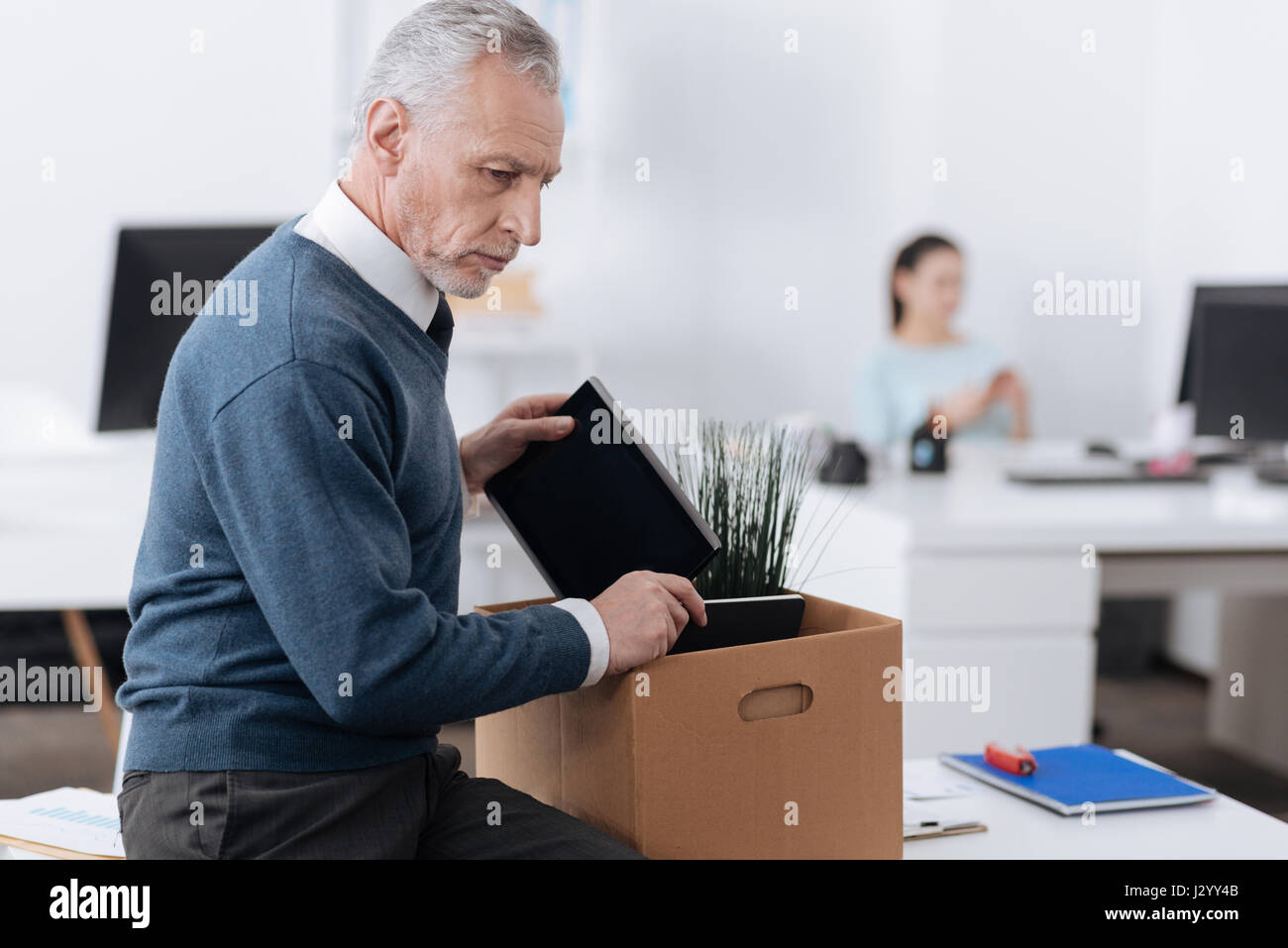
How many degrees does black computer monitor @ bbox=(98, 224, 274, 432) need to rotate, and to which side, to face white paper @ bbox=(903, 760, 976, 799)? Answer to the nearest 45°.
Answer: approximately 45° to its left

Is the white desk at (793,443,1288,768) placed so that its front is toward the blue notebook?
yes

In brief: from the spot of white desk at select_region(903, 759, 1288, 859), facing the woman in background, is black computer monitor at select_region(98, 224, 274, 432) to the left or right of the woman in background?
left

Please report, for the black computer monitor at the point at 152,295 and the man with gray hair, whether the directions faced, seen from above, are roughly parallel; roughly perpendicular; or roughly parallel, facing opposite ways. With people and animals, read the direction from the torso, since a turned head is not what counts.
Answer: roughly perpendicular

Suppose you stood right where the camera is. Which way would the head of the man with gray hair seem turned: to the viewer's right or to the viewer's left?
to the viewer's right

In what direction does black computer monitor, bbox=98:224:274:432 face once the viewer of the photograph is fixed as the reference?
facing the viewer

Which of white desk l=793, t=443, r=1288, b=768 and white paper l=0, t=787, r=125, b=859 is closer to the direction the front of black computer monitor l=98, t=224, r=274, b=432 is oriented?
the white paper

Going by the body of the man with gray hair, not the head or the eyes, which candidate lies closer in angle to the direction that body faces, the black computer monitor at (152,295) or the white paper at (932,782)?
the white paper

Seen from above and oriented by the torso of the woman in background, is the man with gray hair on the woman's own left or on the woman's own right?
on the woman's own right

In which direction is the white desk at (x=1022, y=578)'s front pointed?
toward the camera

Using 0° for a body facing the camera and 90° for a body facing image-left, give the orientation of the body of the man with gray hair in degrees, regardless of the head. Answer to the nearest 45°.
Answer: approximately 270°

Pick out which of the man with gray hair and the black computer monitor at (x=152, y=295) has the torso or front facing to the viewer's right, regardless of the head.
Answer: the man with gray hair

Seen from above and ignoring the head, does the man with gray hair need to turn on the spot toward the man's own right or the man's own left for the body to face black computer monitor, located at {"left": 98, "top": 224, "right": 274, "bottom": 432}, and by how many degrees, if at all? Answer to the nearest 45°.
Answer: approximately 90° to the man's own left

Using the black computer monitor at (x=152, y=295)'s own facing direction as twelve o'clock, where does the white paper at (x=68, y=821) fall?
The white paper is roughly at 12 o'clock from the black computer monitor.
